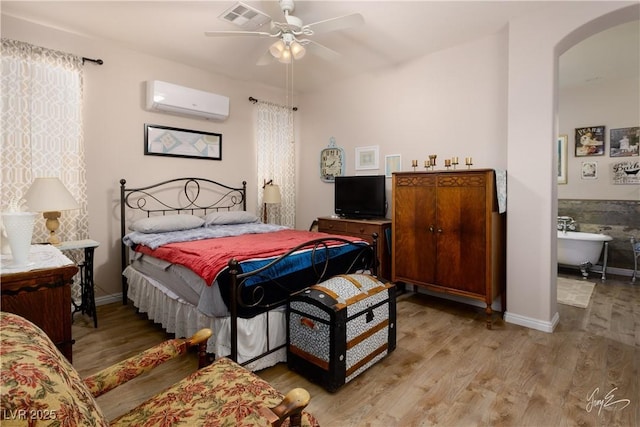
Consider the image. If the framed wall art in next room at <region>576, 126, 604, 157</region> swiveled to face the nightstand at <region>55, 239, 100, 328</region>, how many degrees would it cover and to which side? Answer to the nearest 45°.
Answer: approximately 45° to its right

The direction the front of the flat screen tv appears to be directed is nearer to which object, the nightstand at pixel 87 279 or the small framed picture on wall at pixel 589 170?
the nightstand

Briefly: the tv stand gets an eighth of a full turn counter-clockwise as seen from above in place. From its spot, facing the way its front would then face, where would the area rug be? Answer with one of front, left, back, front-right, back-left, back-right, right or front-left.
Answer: left

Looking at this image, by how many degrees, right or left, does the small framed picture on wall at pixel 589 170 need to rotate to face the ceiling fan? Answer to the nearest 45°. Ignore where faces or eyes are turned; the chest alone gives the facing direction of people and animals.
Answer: approximately 45° to its right

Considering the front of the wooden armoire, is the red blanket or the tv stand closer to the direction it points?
the red blanket

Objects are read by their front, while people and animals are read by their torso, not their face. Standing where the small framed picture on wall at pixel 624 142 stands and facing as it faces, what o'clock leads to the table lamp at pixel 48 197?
The table lamp is roughly at 1 o'clock from the small framed picture on wall.

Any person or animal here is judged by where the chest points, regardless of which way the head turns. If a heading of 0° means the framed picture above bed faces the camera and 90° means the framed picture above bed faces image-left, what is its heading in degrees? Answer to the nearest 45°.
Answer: approximately 315°
